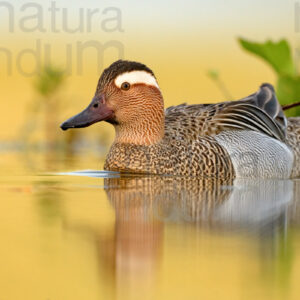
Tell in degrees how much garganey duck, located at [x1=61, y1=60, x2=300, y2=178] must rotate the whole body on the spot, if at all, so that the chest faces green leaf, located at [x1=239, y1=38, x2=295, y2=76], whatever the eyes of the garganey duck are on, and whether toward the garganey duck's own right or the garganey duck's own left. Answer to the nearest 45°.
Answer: approximately 135° to the garganey duck's own right

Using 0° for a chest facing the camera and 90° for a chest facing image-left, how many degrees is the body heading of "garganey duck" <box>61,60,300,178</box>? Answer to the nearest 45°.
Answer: approximately 90°
